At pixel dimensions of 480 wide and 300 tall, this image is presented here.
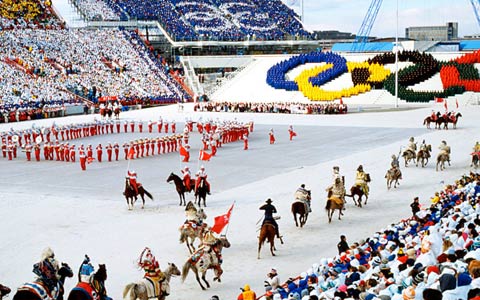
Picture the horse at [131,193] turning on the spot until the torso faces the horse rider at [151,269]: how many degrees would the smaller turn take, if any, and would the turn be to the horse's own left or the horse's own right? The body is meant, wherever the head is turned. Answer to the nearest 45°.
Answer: approximately 45° to the horse's own left

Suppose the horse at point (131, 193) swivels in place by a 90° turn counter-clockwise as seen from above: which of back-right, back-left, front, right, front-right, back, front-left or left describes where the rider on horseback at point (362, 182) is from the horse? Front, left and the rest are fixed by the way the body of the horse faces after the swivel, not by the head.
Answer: front-left

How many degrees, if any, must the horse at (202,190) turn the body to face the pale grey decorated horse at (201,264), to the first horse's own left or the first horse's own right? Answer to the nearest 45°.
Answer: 0° — it already faces it

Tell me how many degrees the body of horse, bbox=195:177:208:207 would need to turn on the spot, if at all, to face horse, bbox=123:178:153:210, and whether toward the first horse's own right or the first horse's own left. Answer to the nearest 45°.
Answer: approximately 90° to the first horse's own right

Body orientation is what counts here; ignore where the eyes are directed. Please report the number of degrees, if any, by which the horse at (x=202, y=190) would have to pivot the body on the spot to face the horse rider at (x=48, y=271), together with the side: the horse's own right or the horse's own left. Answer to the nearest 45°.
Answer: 0° — it already faces them

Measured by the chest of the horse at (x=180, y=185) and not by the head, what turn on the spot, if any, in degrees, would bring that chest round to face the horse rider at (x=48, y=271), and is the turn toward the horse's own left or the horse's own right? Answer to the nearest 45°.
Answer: approximately 90° to the horse's own left

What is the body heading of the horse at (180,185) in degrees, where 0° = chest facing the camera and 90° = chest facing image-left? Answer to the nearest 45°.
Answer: approximately 90°

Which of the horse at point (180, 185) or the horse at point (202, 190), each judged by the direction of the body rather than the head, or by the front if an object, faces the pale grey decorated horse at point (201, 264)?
the horse at point (202, 190)
